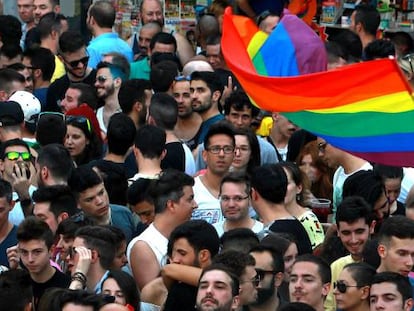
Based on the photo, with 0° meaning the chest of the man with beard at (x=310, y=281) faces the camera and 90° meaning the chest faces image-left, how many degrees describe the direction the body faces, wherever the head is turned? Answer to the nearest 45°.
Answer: approximately 45°

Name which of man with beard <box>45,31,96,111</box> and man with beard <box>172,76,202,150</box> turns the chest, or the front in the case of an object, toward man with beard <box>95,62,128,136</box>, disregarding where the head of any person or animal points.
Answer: man with beard <box>45,31,96,111</box>

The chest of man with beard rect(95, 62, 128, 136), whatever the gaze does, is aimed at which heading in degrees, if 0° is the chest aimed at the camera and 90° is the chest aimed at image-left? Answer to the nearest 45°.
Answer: approximately 45°

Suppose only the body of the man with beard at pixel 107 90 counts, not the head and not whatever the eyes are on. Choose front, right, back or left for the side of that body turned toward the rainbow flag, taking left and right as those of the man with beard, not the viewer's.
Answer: left

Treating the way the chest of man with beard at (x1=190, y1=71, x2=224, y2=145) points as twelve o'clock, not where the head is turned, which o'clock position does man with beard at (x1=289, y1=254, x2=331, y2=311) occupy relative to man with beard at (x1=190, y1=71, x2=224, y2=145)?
man with beard at (x1=289, y1=254, x2=331, y2=311) is roughly at 10 o'clock from man with beard at (x1=190, y1=71, x2=224, y2=145).

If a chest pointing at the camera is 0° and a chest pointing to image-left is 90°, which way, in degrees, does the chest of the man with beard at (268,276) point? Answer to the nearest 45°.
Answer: approximately 45°

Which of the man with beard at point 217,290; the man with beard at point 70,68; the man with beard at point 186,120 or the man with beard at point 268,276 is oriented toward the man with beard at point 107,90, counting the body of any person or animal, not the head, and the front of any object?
the man with beard at point 70,68
